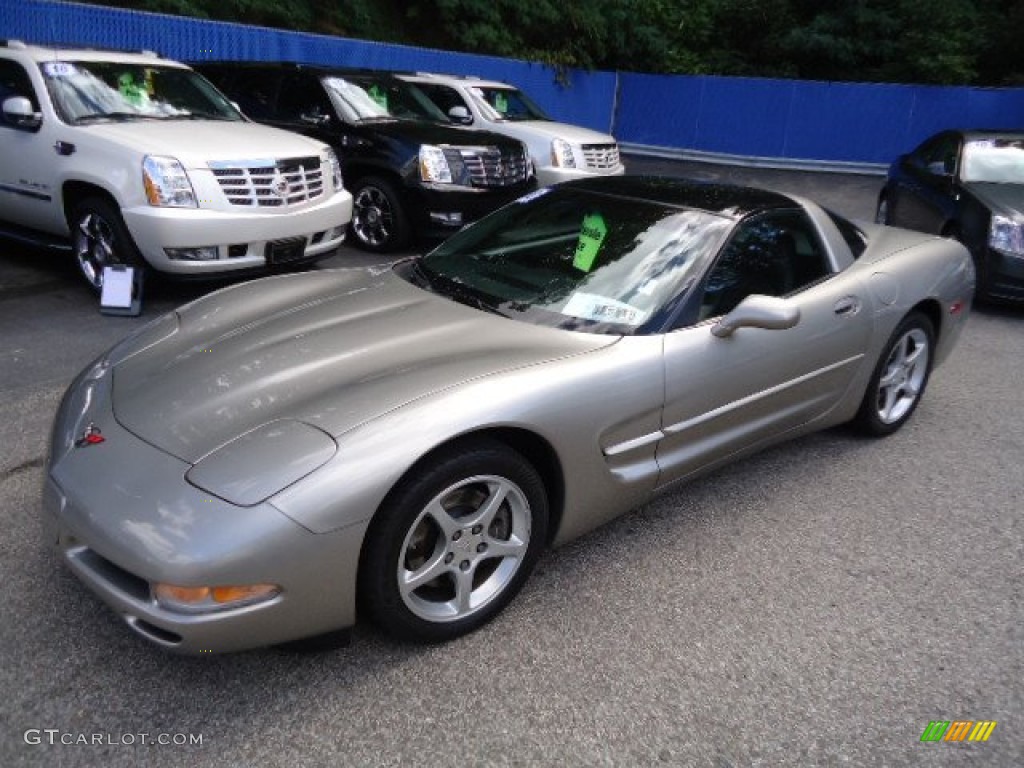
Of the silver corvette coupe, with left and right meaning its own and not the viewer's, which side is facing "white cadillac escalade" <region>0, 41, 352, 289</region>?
right

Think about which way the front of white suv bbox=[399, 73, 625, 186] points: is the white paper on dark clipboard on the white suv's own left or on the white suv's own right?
on the white suv's own right

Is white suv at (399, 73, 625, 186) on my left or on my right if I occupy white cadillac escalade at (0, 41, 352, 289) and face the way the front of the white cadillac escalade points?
on my left

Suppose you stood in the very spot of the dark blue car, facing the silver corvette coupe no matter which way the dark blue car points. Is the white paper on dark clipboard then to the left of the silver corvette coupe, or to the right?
right

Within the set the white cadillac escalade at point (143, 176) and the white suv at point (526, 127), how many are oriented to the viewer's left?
0

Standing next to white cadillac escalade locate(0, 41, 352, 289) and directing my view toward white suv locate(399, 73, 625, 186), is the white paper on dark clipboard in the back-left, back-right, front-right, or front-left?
back-right

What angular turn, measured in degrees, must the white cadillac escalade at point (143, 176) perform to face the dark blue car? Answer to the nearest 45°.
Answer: approximately 45° to its left

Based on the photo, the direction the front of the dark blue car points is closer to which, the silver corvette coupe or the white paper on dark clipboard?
the silver corvette coupe

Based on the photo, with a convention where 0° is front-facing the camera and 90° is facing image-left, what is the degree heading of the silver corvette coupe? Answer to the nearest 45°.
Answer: approximately 45°

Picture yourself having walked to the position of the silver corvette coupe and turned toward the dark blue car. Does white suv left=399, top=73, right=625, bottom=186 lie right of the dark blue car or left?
left

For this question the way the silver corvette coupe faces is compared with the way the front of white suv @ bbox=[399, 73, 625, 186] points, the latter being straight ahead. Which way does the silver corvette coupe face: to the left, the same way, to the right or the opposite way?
to the right

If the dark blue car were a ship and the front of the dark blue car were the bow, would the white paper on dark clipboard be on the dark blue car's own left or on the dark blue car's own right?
on the dark blue car's own right
